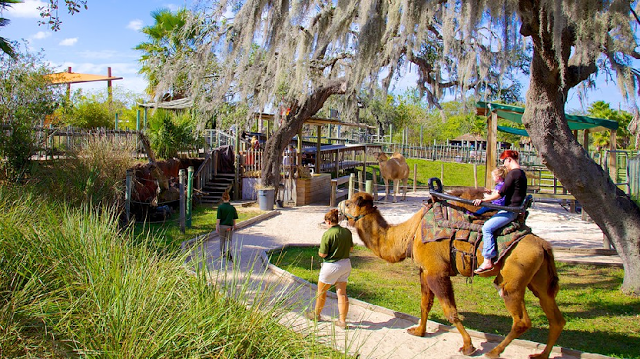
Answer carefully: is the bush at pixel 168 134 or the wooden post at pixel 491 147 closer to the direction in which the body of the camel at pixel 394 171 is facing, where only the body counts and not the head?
the bush

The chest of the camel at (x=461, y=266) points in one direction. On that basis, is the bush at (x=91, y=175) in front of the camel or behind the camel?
in front

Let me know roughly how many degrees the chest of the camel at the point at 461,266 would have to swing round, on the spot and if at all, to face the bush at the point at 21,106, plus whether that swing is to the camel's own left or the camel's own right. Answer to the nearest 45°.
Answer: approximately 45° to the camel's own right

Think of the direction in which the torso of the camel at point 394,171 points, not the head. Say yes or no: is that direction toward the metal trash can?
yes

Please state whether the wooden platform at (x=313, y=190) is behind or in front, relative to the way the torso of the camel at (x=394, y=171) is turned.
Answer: in front

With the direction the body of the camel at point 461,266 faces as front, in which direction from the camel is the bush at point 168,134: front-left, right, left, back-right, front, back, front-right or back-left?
front-right

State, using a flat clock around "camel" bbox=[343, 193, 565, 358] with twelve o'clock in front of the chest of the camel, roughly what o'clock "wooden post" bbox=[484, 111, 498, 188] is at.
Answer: The wooden post is roughly at 3 o'clock from the camel.

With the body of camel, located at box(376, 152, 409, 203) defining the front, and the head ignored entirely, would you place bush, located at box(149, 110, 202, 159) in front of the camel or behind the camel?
in front

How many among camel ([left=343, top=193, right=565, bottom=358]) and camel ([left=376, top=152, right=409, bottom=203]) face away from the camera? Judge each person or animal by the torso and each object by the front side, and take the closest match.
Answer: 0

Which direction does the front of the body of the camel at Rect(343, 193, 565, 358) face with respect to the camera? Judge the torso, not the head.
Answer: to the viewer's left

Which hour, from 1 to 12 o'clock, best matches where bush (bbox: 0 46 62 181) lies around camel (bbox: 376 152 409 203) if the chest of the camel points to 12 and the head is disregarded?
The bush is roughly at 12 o'clock from the camel.
